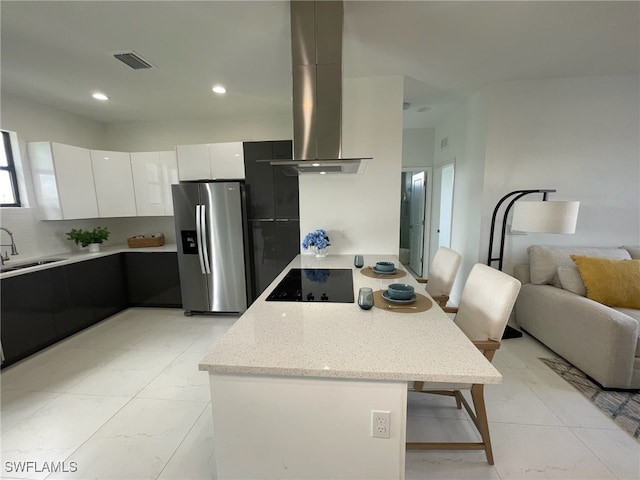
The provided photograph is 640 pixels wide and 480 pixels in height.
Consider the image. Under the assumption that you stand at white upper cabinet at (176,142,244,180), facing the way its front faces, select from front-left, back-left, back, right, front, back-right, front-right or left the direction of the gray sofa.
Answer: front-left

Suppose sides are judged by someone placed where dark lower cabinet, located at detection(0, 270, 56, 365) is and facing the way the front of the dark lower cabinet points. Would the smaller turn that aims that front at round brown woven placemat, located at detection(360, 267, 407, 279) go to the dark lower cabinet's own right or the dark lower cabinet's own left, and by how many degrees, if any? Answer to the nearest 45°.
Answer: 0° — it already faces it

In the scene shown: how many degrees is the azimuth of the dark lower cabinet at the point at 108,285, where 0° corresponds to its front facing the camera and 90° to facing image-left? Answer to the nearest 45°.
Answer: approximately 315°

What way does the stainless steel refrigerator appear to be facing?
toward the camera

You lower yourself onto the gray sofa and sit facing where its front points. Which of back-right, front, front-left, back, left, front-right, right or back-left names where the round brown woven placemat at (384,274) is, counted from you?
right

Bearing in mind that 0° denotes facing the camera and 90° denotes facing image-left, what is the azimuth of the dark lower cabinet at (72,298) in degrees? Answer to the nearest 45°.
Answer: approximately 315°

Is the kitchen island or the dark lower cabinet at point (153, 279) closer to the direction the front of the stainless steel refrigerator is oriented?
the kitchen island

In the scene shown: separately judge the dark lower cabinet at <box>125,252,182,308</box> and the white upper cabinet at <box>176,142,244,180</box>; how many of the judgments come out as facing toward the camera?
2

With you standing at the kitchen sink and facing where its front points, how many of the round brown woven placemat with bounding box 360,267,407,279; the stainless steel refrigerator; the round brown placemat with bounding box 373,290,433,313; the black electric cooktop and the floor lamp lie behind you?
0

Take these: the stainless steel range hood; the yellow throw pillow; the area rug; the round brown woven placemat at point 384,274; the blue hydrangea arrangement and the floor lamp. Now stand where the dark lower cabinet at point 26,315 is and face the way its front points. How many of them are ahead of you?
6

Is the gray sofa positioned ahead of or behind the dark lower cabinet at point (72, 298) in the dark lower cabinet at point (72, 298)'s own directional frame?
ahead

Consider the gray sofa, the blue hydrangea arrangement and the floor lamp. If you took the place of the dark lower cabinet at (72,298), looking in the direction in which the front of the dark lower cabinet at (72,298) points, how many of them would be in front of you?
3

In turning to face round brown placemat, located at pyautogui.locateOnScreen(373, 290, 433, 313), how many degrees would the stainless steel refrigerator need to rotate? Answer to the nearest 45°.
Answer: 0° — it already faces it

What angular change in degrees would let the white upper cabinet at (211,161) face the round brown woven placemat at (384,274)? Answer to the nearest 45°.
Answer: approximately 45° to its left

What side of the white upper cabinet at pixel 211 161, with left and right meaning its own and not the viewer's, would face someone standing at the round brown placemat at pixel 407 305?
front

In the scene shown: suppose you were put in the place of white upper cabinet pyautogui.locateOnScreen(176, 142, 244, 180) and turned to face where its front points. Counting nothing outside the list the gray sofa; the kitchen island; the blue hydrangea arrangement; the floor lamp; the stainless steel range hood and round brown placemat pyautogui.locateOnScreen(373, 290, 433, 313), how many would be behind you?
0

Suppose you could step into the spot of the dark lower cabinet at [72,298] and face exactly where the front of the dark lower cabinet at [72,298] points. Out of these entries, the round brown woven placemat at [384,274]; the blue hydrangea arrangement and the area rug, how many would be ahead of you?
3

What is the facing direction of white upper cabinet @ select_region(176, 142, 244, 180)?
toward the camera

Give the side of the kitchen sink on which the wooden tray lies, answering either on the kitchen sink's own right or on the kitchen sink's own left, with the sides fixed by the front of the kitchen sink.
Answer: on the kitchen sink's own left
